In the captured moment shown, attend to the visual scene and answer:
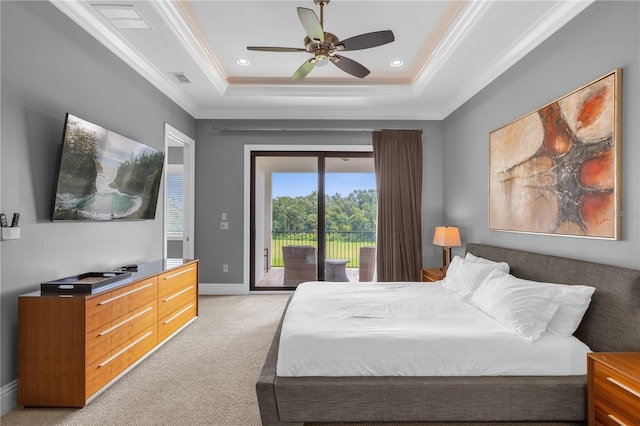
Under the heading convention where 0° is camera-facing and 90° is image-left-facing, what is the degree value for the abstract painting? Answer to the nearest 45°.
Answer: approximately 45°

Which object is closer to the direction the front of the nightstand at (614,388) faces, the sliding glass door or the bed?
the bed

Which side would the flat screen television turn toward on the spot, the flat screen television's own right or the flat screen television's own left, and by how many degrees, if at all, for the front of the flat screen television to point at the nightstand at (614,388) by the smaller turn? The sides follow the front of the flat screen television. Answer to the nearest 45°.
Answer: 0° — it already faces it

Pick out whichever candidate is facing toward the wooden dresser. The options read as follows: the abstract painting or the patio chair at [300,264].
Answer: the abstract painting

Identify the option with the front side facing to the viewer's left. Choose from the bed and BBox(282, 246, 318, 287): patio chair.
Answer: the bed

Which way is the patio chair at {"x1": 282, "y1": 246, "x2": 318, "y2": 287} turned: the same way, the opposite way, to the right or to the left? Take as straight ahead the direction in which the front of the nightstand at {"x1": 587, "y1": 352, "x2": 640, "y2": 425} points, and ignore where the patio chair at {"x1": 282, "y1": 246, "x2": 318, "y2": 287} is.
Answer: to the right

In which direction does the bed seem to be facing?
to the viewer's left

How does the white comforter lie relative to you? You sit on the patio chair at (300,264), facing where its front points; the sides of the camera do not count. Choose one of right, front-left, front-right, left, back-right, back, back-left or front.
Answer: back

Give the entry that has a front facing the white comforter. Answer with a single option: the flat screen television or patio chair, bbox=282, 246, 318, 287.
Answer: the flat screen television

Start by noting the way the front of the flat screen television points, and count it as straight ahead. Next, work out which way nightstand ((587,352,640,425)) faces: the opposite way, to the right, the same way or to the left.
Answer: the opposite way

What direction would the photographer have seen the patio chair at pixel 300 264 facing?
facing away from the viewer

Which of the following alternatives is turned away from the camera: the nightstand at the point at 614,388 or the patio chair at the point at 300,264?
the patio chair

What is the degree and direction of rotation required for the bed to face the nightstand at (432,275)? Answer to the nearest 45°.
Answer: approximately 90° to its right

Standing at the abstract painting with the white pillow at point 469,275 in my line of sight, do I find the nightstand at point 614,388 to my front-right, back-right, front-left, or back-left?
back-left

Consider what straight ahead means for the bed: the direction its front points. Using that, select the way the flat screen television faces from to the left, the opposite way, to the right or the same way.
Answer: the opposite way

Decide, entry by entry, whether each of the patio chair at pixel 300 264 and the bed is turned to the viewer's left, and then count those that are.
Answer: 1
